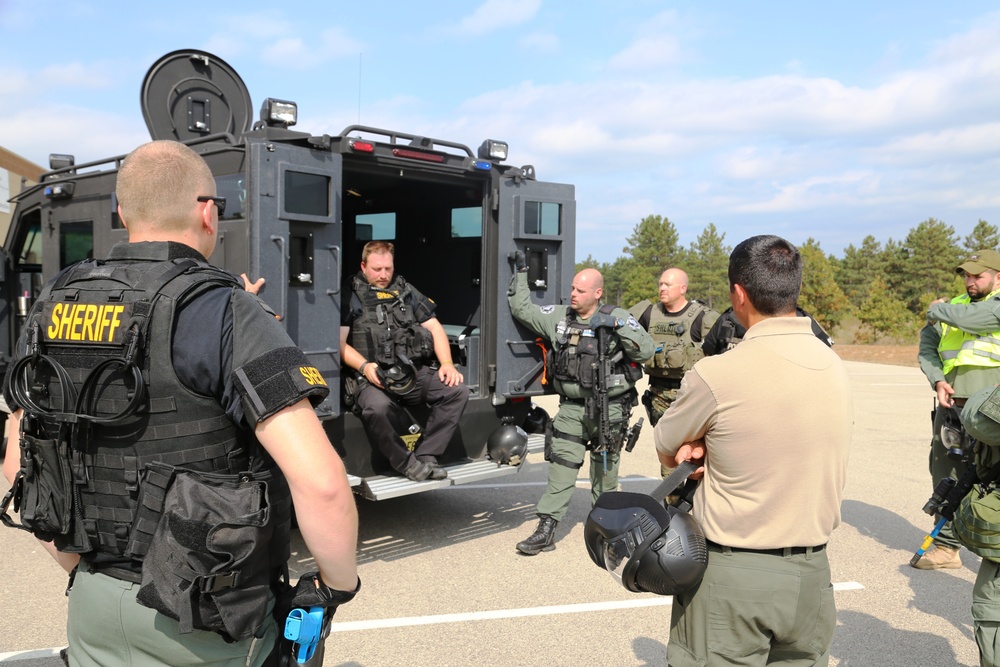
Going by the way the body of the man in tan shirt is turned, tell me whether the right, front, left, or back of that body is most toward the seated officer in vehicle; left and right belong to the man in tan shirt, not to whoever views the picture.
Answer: front

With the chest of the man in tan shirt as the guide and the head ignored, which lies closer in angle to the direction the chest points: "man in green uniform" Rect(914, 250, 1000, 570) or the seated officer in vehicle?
the seated officer in vehicle

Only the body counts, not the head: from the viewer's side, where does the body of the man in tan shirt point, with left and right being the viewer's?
facing away from the viewer and to the left of the viewer

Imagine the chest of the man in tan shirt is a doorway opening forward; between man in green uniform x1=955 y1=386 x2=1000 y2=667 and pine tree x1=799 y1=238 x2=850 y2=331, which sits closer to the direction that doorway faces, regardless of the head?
the pine tree

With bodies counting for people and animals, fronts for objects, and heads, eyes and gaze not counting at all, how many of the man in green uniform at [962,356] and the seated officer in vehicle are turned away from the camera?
0

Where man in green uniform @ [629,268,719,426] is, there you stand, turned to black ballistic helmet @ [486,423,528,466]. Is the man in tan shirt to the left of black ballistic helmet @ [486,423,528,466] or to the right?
left

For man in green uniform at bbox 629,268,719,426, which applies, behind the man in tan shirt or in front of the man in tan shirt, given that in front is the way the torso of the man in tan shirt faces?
in front

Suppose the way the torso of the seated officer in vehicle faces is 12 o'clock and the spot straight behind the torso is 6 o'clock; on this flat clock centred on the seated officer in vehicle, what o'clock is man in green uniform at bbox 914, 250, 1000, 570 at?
The man in green uniform is roughly at 11 o'clock from the seated officer in vehicle.

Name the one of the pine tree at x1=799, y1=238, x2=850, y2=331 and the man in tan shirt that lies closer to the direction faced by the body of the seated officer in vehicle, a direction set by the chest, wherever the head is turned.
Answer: the man in tan shirt

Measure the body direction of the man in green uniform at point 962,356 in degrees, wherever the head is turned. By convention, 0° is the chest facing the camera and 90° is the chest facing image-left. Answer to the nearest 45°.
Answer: approximately 45°

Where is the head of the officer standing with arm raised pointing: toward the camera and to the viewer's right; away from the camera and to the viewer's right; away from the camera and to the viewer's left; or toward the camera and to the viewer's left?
toward the camera and to the viewer's left

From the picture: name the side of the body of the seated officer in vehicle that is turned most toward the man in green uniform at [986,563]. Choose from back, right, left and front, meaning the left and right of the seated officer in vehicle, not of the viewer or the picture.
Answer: front

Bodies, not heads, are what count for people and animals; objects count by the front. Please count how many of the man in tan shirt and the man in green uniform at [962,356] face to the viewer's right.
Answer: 0

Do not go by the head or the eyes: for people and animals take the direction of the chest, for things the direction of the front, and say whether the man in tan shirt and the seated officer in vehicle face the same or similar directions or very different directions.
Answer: very different directions

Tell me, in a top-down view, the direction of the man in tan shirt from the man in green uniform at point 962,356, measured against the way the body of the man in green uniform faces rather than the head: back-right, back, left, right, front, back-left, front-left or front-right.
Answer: front-left

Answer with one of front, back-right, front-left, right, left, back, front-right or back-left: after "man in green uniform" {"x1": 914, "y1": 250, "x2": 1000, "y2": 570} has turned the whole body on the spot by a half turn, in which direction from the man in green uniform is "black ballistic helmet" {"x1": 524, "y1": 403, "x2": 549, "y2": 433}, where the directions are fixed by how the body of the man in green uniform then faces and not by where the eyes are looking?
back-left
